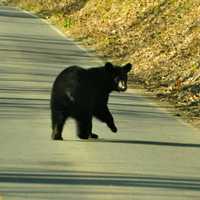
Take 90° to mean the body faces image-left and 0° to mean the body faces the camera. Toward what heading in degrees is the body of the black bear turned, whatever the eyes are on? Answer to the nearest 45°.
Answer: approximately 270°
